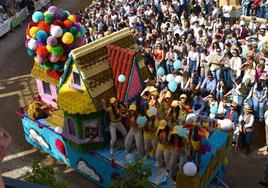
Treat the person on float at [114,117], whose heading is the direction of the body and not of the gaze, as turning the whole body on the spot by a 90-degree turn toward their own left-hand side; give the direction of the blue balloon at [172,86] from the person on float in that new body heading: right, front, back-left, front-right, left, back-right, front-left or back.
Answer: front-left

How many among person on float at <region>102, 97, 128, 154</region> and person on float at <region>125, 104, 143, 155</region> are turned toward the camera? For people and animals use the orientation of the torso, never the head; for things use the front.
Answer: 2

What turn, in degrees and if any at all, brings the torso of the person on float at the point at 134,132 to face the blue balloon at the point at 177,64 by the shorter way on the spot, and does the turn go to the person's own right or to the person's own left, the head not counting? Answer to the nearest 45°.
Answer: approximately 135° to the person's own left

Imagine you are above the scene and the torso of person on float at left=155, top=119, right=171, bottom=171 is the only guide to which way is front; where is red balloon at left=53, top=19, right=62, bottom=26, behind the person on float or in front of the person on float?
behind

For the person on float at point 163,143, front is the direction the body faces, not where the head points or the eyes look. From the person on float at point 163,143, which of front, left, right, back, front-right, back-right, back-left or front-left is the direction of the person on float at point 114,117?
back-right

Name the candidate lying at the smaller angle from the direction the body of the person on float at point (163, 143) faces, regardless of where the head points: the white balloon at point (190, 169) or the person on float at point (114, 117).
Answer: the white balloon

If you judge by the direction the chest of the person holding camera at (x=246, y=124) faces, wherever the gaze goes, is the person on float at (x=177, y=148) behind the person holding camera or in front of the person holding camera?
in front

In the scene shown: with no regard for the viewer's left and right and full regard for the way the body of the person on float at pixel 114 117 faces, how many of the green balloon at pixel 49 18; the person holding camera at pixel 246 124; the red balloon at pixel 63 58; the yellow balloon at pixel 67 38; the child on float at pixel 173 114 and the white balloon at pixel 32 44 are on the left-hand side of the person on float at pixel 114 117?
2

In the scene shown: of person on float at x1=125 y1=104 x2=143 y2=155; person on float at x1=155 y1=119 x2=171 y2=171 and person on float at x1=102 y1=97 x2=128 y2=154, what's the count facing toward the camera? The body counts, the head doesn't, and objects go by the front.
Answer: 3

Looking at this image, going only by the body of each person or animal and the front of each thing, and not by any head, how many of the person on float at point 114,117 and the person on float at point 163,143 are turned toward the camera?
2

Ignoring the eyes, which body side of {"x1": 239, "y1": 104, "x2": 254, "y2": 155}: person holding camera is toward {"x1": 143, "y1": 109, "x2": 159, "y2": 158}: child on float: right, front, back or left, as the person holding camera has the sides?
front
